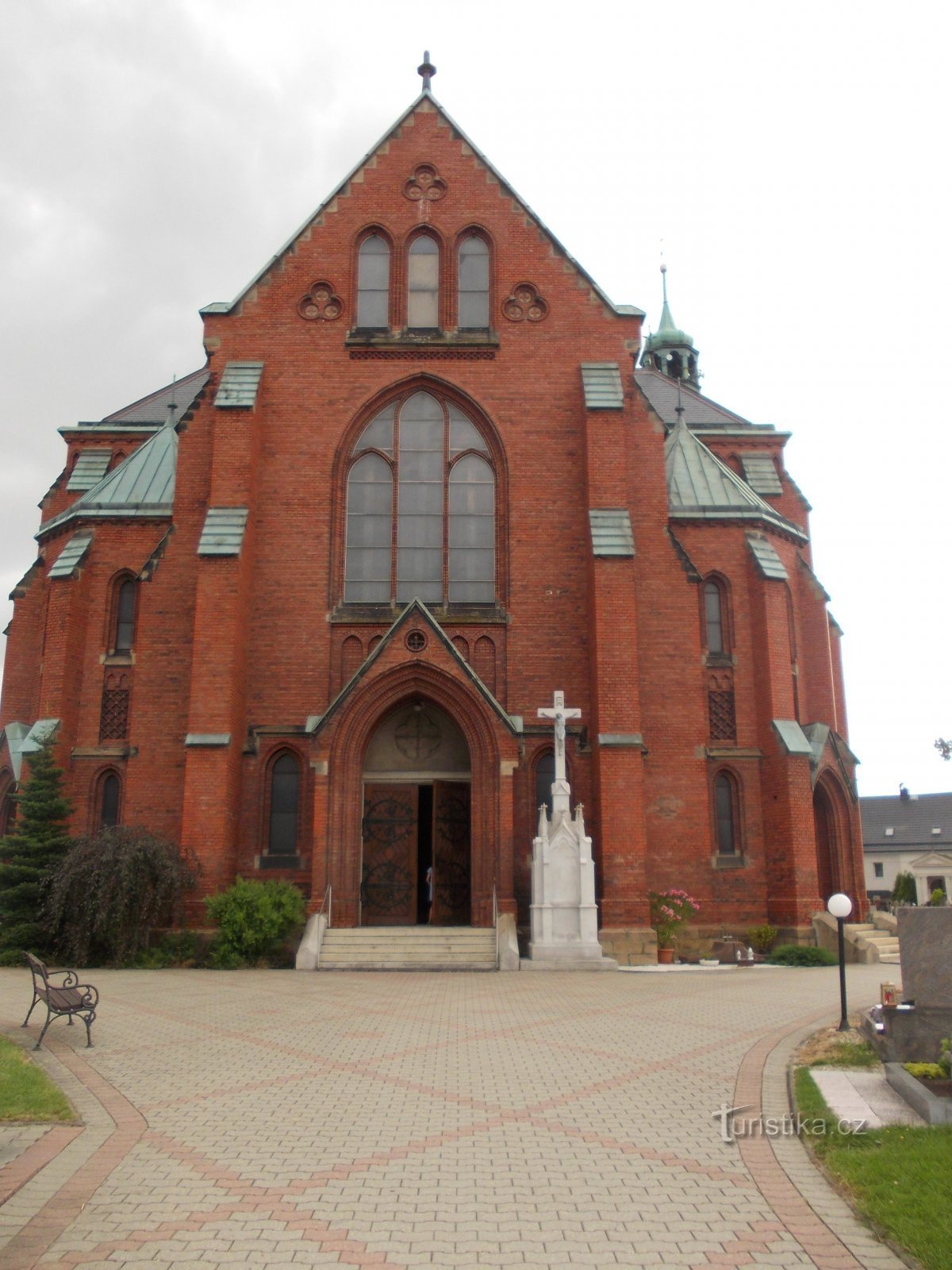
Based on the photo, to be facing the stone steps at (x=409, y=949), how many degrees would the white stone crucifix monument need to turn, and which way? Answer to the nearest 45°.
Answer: approximately 90° to its right

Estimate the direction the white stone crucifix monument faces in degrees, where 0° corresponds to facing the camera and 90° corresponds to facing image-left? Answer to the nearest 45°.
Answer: approximately 0°

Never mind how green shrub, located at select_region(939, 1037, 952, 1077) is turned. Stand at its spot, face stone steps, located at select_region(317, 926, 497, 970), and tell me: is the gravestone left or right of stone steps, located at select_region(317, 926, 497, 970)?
right

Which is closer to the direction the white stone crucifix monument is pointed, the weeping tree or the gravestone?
the gravestone

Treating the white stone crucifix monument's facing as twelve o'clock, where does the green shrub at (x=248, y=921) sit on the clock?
The green shrub is roughly at 3 o'clock from the white stone crucifix monument.

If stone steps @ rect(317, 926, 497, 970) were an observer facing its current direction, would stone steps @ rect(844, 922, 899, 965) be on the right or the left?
on its left

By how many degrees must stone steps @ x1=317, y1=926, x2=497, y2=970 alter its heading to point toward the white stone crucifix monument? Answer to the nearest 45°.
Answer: approximately 90° to its left

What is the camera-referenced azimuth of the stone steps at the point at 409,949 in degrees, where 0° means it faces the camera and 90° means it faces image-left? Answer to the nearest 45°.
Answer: approximately 0°
